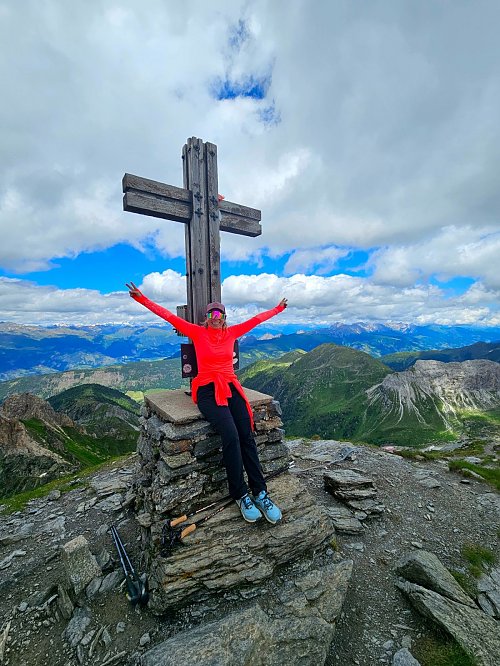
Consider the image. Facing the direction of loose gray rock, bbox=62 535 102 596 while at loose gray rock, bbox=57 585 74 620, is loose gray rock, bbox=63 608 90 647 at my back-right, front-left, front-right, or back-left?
back-right

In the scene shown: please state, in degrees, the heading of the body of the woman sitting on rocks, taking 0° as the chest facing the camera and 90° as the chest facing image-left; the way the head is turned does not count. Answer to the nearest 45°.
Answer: approximately 0°

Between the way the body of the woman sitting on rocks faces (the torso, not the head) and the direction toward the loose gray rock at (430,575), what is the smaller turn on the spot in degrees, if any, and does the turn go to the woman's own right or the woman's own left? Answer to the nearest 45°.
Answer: approximately 90° to the woman's own left

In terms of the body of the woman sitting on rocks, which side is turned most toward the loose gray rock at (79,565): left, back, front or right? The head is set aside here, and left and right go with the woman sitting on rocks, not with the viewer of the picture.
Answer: right

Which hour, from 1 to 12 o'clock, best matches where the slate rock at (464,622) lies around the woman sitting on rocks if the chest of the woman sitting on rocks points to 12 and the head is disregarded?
The slate rock is roughly at 10 o'clock from the woman sitting on rocks.
